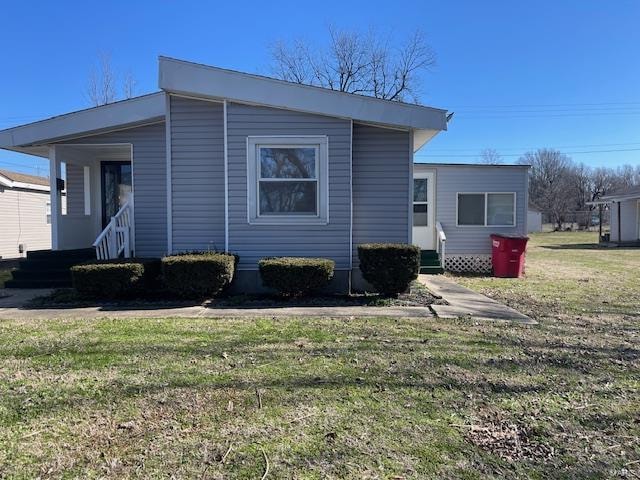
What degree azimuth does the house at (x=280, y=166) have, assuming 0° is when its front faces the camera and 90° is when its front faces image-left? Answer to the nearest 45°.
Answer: approximately 0°

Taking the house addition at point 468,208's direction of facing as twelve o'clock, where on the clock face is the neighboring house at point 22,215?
The neighboring house is roughly at 3 o'clock from the house addition.

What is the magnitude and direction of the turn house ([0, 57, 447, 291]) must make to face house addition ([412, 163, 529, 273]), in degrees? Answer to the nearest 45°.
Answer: approximately 135° to its left

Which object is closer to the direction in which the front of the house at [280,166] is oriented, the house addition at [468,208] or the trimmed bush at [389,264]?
the trimmed bush

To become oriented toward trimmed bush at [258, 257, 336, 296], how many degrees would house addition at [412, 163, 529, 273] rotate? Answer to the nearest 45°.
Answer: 0° — it already faces it

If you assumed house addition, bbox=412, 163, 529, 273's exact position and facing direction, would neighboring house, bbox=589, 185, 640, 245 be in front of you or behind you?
behind

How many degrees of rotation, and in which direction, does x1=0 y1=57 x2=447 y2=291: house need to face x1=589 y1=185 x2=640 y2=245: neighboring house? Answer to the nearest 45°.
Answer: approximately 135° to its left

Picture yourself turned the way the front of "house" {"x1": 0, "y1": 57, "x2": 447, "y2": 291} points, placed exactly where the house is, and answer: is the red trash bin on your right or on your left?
on your left

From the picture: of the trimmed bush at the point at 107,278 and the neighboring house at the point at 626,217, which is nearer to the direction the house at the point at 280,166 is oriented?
the trimmed bush

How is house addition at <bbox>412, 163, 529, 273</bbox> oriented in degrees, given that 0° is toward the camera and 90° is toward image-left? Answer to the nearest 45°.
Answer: approximately 0°

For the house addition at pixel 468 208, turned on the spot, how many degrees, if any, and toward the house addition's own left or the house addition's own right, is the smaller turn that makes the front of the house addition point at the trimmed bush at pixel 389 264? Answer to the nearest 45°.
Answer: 0° — it already faces it

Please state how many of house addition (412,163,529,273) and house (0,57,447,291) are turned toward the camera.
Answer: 2
